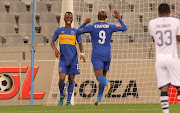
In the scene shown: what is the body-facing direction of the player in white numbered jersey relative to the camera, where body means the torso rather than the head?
away from the camera

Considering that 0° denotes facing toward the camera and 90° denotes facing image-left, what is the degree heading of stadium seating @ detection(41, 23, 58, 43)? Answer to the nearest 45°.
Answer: approximately 0°

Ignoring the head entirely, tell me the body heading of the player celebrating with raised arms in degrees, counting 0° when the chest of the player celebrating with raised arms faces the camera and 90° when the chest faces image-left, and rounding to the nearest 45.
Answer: approximately 180°

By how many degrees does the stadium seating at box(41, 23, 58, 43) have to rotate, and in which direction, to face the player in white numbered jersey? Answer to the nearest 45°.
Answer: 0° — it already faces them

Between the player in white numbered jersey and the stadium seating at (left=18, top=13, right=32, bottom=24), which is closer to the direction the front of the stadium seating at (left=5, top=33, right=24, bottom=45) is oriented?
the player in white numbered jersey

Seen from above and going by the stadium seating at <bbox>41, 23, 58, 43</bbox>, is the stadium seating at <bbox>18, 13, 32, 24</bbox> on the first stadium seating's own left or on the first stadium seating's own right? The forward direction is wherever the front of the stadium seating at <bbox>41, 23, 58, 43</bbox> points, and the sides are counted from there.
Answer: on the first stadium seating's own right

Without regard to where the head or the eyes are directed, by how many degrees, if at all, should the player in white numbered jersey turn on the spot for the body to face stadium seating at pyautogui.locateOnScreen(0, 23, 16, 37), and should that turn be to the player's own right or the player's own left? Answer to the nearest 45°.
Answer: approximately 45° to the player's own left

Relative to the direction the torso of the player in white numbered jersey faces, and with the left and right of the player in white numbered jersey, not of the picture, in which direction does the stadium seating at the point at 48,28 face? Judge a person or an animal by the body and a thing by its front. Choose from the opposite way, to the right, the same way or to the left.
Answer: the opposite way

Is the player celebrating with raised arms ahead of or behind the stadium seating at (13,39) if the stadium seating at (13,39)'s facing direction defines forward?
ahead

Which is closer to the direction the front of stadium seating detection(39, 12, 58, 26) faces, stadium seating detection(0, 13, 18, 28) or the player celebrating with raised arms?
the player celebrating with raised arms
